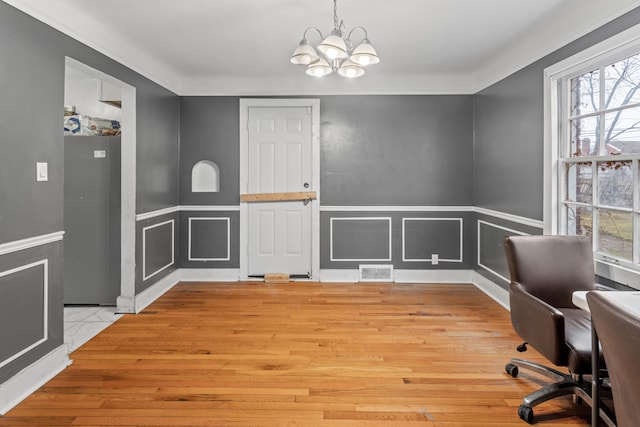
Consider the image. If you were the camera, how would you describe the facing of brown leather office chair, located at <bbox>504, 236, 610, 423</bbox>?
facing the viewer and to the right of the viewer

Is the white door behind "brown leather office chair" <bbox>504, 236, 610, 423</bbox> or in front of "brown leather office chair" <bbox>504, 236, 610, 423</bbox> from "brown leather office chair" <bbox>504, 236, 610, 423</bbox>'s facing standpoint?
behind

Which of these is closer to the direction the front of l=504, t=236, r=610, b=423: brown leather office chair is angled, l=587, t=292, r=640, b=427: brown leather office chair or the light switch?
the brown leather office chair

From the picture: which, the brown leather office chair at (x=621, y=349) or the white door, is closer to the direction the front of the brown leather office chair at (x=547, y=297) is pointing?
the brown leather office chair

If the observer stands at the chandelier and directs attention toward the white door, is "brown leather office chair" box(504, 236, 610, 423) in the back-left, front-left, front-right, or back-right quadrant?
back-right

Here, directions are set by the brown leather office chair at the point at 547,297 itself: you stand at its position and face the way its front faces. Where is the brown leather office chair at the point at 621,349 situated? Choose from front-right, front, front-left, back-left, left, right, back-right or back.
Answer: front-right
